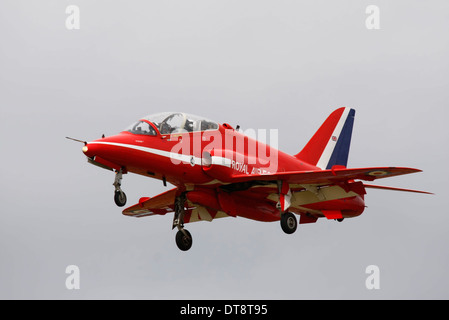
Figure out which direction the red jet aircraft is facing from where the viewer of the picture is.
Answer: facing the viewer and to the left of the viewer
